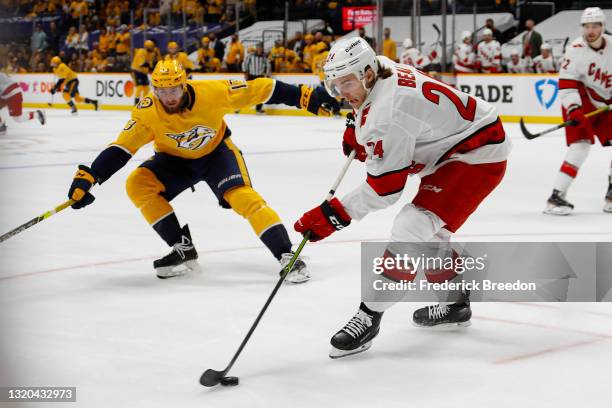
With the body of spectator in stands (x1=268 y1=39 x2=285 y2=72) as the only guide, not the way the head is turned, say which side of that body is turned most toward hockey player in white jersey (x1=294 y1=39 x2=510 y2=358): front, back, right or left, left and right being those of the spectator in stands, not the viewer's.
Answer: front

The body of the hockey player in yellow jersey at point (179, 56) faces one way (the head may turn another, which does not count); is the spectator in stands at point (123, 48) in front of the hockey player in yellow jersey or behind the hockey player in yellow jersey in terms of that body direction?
behind

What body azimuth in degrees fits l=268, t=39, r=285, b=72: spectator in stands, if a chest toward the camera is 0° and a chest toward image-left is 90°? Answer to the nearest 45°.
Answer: approximately 0°

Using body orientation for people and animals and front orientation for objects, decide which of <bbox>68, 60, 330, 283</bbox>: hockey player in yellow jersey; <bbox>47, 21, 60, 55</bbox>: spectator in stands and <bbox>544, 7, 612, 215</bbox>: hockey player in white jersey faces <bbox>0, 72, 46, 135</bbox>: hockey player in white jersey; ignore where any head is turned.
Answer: the spectator in stands

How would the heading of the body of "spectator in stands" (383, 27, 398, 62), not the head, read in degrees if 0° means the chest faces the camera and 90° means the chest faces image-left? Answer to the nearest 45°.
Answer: approximately 0°

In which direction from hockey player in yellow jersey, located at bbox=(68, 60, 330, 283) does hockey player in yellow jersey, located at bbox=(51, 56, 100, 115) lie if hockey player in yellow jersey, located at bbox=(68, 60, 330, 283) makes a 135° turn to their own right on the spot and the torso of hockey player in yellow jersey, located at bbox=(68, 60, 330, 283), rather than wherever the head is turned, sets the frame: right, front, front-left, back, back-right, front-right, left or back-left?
front-right

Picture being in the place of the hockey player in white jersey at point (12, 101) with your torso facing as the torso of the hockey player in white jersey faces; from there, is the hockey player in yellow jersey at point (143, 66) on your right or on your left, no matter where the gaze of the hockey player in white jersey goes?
on your right

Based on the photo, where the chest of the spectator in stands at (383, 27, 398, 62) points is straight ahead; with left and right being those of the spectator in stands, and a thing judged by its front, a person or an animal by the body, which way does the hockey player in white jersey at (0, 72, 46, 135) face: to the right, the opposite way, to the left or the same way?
to the right
